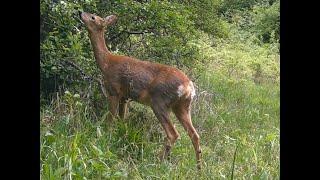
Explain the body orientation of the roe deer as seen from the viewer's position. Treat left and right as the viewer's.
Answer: facing away from the viewer and to the left of the viewer
